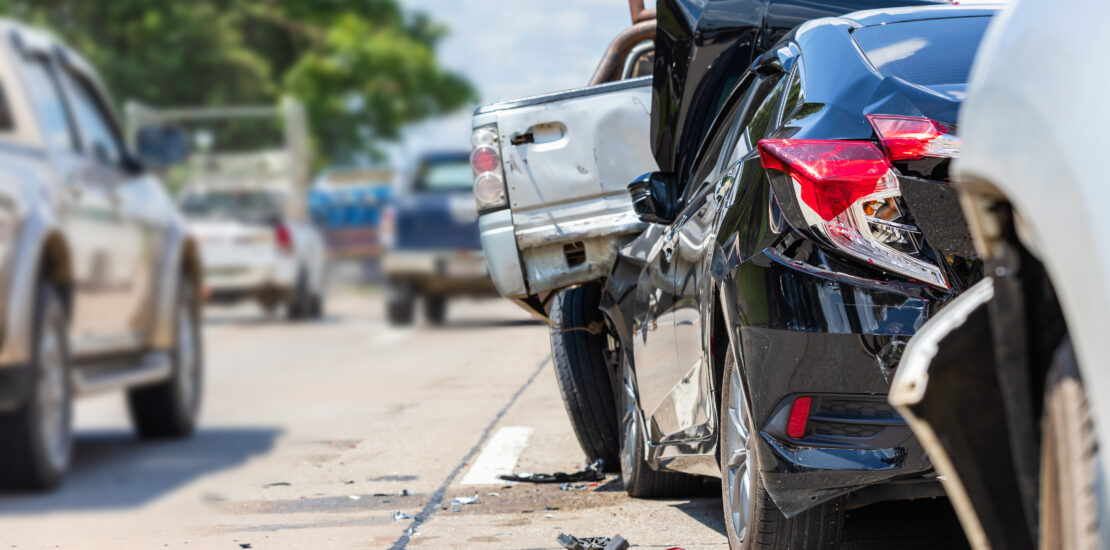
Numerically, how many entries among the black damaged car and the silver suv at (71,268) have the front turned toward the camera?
0

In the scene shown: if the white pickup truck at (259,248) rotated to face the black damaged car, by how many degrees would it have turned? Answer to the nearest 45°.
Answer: approximately 135° to its right

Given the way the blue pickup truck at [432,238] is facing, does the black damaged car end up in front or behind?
behind

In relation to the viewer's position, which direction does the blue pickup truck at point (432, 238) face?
facing away from the viewer

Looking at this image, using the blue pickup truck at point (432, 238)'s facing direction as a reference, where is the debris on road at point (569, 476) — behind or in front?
behind

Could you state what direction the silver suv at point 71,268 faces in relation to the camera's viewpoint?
facing away from the viewer and to the right of the viewer

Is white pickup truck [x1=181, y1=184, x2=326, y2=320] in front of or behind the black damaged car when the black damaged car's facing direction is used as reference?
in front

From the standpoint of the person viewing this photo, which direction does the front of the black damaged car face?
facing away from the viewer and to the left of the viewer

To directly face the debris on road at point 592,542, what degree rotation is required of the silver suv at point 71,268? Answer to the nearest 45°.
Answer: approximately 90° to its right

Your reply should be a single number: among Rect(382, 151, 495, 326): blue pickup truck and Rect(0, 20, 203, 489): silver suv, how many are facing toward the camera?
0

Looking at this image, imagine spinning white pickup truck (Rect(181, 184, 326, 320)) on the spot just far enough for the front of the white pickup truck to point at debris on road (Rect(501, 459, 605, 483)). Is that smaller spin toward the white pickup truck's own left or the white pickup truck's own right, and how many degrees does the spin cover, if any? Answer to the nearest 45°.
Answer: approximately 135° to the white pickup truck's own right

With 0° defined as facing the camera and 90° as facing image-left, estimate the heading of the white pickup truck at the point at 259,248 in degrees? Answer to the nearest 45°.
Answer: approximately 225°

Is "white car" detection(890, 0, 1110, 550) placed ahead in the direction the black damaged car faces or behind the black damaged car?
behind

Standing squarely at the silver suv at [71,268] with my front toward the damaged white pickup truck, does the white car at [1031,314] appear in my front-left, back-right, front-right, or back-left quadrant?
front-right

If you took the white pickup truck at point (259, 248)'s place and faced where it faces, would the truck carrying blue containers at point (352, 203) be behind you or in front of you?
in front

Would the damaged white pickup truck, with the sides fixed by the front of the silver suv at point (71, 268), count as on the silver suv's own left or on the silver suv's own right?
on the silver suv's own right
